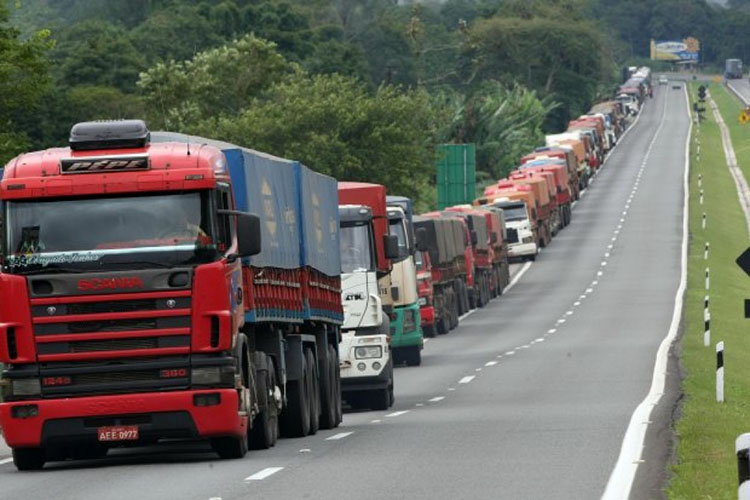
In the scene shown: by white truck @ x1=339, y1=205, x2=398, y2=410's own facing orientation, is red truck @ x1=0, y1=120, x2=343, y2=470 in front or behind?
in front

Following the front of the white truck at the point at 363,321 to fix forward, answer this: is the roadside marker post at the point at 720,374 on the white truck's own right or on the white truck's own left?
on the white truck's own left

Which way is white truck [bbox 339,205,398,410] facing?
toward the camera

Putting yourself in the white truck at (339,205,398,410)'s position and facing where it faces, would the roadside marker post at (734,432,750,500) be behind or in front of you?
in front
